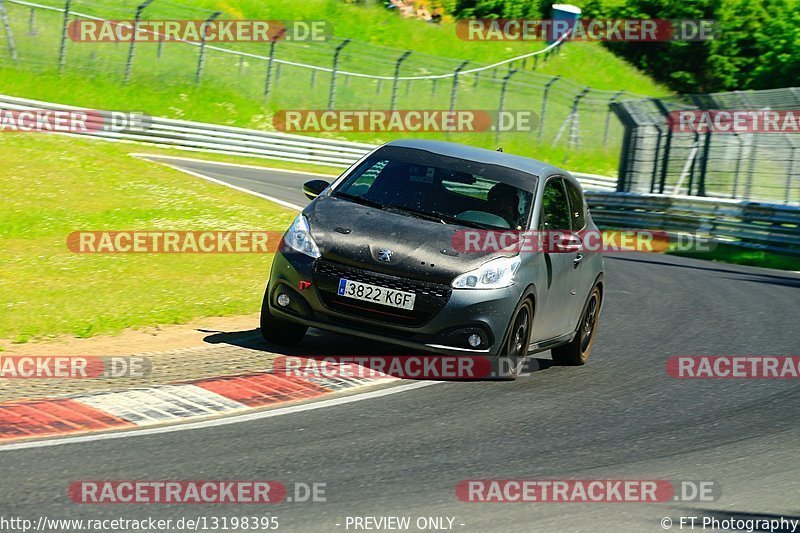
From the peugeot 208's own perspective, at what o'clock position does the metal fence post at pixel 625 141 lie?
The metal fence post is roughly at 5 o'clock from the peugeot 208.

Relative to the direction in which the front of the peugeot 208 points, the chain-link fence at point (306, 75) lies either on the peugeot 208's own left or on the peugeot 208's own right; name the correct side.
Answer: on the peugeot 208's own right

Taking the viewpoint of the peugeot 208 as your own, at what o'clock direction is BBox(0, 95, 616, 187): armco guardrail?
The armco guardrail is roughly at 4 o'clock from the peugeot 208.

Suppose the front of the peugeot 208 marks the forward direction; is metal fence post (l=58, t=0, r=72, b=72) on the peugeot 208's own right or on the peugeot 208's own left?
on the peugeot 208's own right

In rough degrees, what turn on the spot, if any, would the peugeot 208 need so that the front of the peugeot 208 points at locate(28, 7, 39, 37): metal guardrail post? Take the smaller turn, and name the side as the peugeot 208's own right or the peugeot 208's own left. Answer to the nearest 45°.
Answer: approximately 90° to the peugeot 208's own right

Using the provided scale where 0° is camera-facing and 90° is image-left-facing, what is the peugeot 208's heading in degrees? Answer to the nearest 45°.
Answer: approximately 45°

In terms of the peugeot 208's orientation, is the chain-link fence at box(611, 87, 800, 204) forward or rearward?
rearward

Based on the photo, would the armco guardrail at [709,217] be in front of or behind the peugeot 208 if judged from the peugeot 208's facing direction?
behind

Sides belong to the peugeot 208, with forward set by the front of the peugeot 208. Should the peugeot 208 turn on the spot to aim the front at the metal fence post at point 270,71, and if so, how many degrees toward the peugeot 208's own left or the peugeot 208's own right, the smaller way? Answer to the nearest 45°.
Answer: approximately 135° to the peugeot 208's own right
